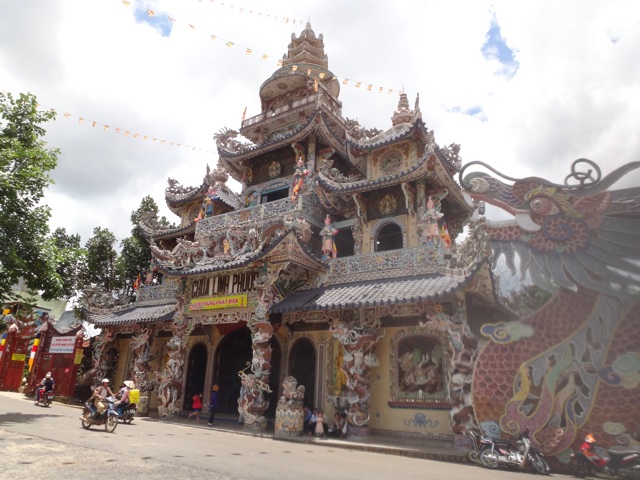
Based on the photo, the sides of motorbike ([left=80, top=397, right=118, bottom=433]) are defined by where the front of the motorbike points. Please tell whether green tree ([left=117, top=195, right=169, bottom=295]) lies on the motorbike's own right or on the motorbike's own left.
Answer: on the motorbike's own left

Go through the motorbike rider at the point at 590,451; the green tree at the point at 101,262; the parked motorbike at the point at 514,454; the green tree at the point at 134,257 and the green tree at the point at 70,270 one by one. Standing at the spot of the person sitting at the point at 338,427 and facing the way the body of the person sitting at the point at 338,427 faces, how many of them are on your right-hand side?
3

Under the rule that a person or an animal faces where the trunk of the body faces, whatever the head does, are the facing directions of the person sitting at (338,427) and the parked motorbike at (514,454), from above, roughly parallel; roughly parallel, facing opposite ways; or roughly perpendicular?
roughly perpendicular

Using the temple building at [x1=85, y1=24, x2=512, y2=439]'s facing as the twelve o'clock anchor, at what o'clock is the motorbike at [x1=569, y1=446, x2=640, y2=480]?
The motorbike is roughly at 9 o'clock from the temple building.

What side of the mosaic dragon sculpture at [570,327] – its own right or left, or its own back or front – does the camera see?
left

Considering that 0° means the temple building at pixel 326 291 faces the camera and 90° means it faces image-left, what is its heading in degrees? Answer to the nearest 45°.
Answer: approximately 45°

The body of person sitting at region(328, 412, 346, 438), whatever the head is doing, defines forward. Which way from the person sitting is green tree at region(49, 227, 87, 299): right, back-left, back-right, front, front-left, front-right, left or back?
right

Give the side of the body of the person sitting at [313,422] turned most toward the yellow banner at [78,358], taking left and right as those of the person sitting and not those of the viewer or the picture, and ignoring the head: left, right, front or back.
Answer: right

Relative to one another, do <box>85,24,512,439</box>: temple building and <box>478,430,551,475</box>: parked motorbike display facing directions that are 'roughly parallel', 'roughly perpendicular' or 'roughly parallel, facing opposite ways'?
roughly perpendicular

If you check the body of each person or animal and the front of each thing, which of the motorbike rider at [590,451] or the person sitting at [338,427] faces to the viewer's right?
the motorbike rider

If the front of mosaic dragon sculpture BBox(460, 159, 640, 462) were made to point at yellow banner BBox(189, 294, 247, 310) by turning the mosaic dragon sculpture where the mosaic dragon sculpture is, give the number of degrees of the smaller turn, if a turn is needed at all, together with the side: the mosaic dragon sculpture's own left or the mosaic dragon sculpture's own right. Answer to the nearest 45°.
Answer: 0° — it already faces it

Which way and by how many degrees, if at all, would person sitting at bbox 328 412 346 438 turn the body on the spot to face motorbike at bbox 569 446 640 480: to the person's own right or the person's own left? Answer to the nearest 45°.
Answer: approximately 90° to the person's own left
